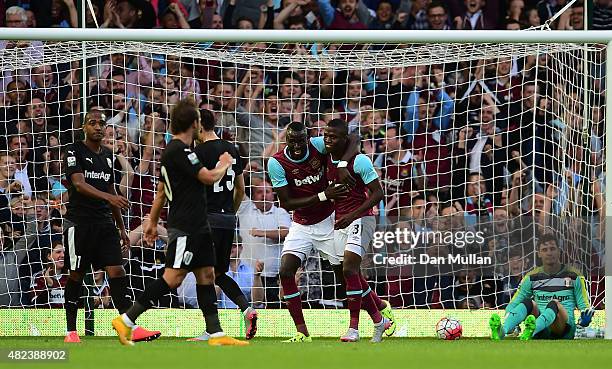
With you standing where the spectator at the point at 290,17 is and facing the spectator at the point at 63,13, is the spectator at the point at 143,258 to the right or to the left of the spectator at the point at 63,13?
left

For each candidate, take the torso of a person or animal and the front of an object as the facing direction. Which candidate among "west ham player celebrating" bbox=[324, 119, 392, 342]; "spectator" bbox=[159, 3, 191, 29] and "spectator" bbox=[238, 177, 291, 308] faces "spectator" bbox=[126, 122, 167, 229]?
"spectator" bbox=[159, 3, 191, 29]

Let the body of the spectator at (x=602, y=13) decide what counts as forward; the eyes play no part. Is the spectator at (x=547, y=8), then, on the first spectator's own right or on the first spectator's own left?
on the first spectator's own right

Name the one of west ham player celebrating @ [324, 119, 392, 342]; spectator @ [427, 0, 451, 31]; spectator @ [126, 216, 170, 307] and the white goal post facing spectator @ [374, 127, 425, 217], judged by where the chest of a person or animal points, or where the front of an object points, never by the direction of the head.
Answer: spectator @ [427, 0, 451, 31]

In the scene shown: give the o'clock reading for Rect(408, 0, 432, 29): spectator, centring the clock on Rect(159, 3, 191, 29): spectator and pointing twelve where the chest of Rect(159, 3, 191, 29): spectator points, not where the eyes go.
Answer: Rect(408, 0, 432, 29): spectator is roughly at 9 o'clock from Rect(159, 3, 191, 29): spectator.

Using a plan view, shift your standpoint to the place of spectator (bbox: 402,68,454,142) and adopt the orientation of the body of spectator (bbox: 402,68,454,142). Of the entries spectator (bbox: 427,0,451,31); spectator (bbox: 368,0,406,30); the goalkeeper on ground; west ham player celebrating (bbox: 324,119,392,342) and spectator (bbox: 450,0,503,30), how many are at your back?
3

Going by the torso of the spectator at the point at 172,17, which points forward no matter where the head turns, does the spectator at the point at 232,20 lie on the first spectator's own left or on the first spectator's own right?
on the first spectator's own left

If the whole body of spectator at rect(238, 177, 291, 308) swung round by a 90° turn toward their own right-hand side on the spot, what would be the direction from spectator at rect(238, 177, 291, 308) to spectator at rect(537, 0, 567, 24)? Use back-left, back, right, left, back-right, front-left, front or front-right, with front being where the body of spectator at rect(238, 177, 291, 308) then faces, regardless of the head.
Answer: back-right

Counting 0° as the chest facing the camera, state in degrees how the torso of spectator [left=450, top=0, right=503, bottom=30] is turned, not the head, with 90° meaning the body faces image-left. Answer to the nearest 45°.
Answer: approximately 0°

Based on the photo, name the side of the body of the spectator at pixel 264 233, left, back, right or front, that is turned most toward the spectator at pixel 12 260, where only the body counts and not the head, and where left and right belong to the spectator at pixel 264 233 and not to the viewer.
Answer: right
